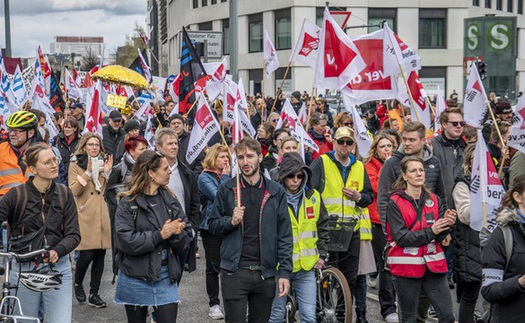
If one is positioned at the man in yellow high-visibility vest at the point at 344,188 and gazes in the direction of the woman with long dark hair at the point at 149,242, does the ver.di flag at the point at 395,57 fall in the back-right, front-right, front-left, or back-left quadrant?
back-right

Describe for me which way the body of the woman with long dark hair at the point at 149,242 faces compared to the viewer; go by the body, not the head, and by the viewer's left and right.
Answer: facing the viewer and to the right of the viewer

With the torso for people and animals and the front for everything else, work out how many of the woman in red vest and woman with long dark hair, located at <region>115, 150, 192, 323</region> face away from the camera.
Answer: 0

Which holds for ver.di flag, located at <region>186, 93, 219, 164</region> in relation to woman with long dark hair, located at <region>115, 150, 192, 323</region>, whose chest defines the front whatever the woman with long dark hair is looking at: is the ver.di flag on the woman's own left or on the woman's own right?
on the woman's own left

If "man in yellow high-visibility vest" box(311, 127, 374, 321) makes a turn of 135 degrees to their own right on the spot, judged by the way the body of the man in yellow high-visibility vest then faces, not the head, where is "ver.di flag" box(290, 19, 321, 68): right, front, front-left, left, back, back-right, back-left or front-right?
front-right

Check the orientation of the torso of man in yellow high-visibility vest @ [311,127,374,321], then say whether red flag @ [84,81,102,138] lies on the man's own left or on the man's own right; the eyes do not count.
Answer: on the man's own right

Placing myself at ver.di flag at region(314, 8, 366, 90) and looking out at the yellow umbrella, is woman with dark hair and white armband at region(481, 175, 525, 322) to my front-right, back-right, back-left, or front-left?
back-left

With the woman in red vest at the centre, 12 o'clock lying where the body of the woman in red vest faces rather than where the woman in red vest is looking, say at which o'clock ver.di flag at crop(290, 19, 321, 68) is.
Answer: The ver.di flag is roughly at 7 o'clock from the woman in red vest.

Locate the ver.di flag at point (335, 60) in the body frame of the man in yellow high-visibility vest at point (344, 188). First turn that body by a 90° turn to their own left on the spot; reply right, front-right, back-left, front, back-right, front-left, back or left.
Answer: left

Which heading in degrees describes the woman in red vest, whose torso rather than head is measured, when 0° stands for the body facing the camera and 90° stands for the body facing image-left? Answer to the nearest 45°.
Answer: approximately 315°
